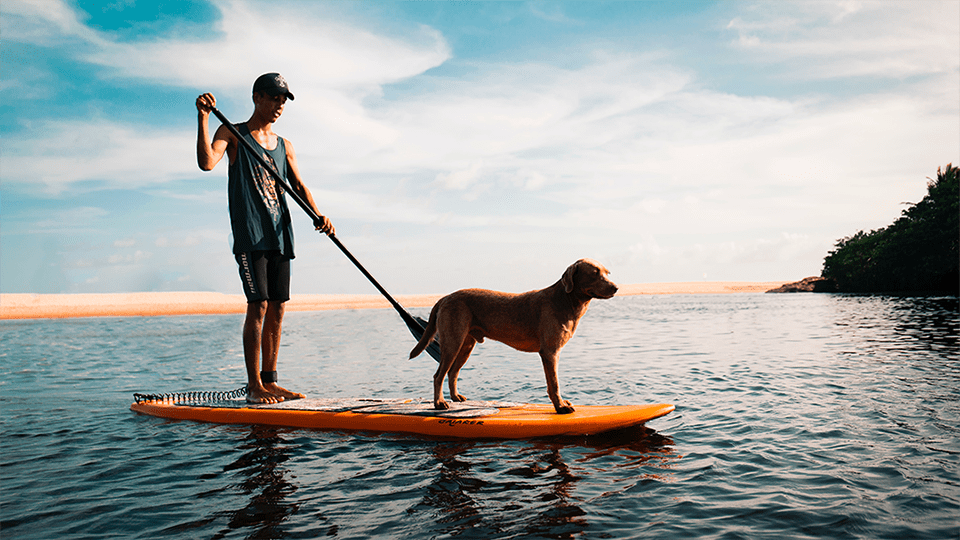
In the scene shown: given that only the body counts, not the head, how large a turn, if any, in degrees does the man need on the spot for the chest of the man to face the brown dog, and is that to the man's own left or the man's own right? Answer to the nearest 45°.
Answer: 0° — they already face it

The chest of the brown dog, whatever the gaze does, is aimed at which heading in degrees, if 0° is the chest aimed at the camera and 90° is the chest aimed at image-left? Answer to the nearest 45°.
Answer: approximately 270°

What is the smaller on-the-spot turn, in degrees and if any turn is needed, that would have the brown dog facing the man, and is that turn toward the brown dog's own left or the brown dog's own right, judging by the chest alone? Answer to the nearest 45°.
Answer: approximately 180°

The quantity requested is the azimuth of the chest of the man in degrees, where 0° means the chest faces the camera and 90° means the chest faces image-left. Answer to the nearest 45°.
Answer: approximately 315°
